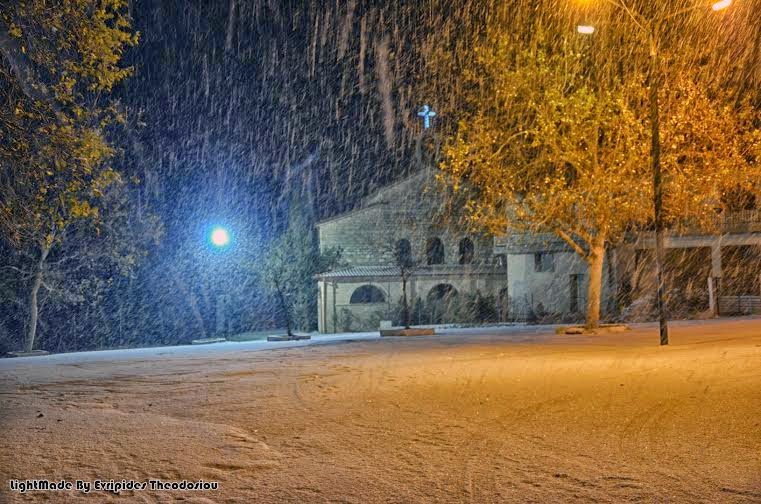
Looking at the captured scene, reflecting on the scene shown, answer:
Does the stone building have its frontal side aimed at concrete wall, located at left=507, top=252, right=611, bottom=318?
no

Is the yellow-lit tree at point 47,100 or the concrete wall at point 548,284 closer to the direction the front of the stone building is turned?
the yellow-lit tree

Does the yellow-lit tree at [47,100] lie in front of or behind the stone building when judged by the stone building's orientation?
in front

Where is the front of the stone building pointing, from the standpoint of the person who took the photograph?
facing the viewer
